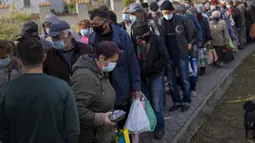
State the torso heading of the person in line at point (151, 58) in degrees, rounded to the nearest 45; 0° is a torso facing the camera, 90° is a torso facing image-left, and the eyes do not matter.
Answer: approximately 45°

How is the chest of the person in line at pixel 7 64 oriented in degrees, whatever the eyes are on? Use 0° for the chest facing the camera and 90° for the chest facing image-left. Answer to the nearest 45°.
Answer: approximately 45°

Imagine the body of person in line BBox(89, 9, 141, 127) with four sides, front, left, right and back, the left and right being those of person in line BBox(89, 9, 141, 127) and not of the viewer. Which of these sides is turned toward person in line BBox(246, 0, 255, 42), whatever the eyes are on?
back

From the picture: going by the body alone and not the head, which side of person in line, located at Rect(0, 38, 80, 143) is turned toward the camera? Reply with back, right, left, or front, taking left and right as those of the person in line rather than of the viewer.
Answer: back

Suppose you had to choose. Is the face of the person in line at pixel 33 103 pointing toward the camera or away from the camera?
away from the camera

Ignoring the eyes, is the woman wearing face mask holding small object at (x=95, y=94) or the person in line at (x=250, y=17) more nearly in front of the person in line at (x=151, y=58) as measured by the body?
the woman wearing face mask holding small object

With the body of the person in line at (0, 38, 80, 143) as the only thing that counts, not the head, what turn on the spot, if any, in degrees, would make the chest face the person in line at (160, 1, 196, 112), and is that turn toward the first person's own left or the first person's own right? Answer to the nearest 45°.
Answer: approximately 45° to the first person's own right

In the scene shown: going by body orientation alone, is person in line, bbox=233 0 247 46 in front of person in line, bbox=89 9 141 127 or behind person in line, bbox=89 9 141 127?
behind

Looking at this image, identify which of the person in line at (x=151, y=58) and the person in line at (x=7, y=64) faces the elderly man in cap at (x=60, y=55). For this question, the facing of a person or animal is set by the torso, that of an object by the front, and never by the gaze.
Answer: the person in line at (x=151, y=58)

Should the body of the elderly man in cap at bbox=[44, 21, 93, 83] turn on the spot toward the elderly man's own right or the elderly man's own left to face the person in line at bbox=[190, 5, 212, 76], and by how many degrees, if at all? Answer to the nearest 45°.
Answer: approximately 180°
